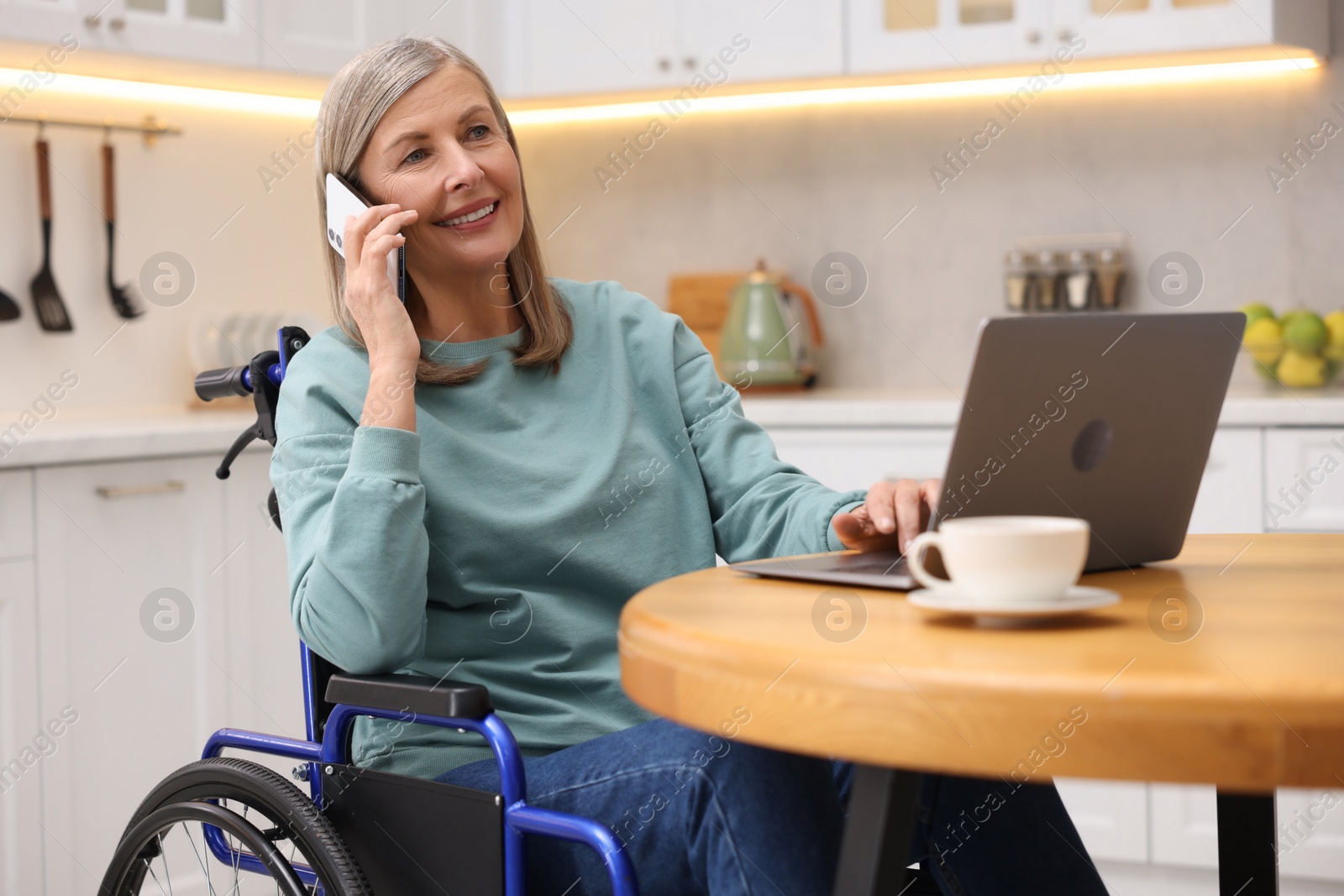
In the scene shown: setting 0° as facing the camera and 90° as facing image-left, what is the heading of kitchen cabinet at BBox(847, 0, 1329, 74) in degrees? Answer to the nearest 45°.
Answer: approximately 45°

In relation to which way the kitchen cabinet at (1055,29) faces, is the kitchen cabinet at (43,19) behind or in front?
in front

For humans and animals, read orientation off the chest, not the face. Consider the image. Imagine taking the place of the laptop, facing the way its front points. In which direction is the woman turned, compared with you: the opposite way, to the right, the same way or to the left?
the opposite way

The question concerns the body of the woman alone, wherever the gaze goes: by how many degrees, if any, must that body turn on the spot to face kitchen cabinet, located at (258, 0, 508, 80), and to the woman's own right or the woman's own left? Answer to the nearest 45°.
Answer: approximately 135° to the woman's own left

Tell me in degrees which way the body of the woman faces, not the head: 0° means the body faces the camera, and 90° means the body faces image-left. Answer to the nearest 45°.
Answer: approximately 315°

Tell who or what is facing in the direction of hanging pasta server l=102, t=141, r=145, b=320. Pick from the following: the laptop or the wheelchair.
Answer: the laptop

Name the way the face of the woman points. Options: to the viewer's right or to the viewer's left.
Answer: to the viewer's right

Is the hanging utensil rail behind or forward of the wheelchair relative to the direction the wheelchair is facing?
behind

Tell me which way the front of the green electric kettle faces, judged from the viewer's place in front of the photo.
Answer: facing to the left of the viewer
